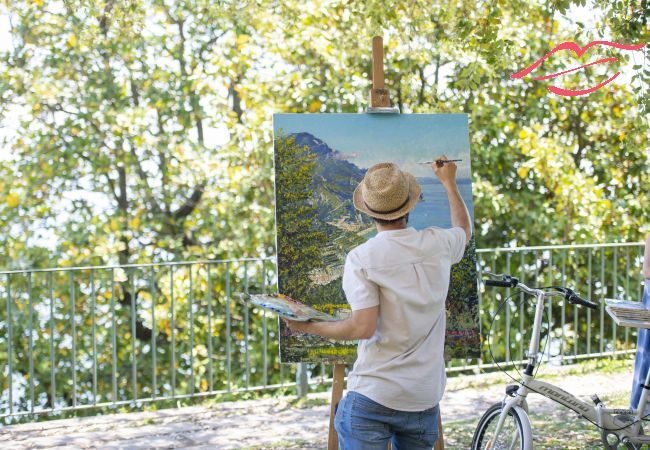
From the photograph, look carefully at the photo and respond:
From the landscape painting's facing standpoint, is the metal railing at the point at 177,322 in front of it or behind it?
behind

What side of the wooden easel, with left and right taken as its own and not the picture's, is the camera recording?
front

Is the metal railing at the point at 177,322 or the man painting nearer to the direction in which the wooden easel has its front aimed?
the man painting

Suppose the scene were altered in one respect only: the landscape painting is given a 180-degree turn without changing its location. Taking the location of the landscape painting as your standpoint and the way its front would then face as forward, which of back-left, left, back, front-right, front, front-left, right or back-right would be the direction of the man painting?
back

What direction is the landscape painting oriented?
toward the camera

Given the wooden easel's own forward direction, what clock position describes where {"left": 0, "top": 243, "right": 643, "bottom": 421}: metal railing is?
The metal railing is roughly at 5 o'clock from the wooden easel.

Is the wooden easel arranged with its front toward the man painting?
yes
